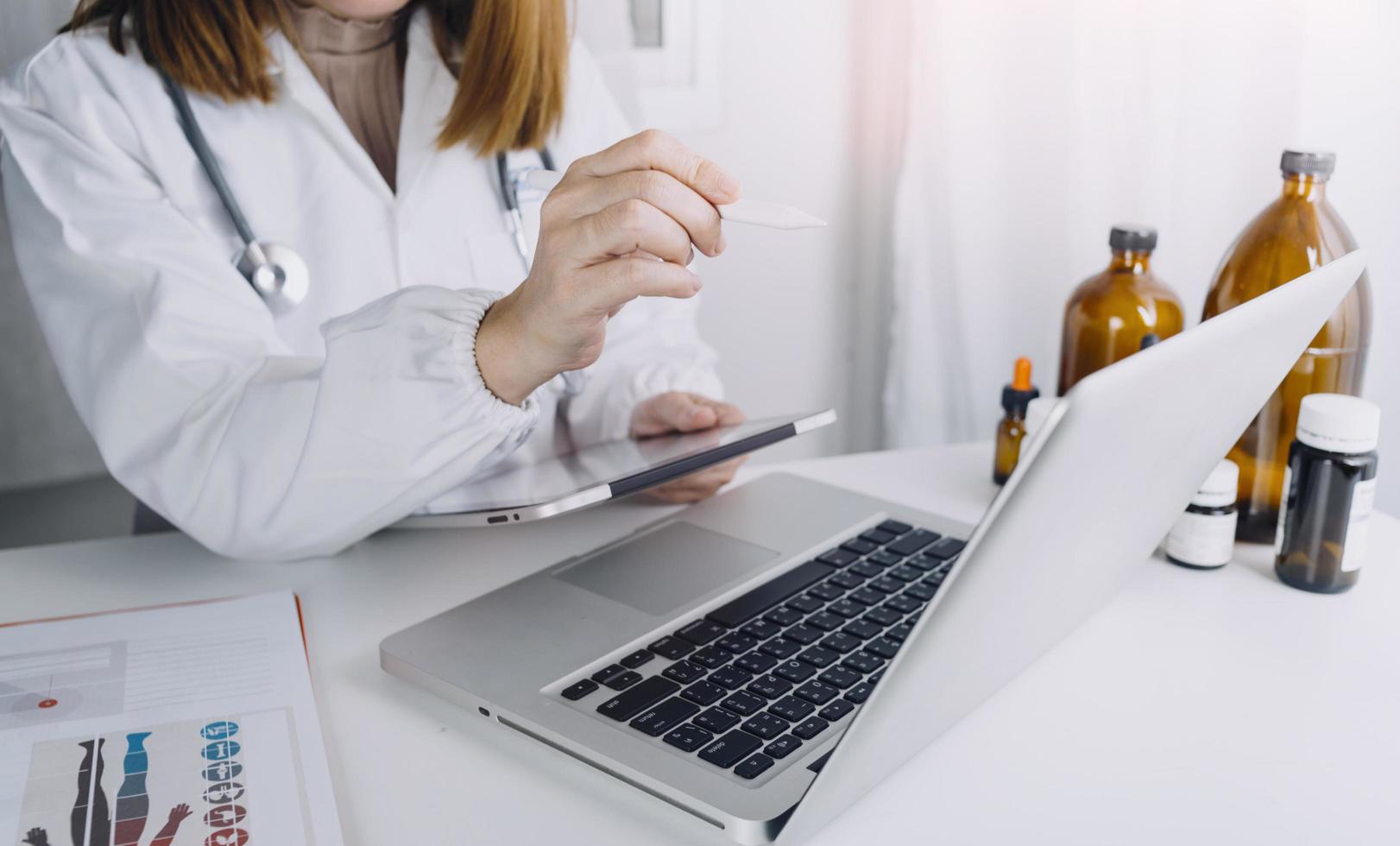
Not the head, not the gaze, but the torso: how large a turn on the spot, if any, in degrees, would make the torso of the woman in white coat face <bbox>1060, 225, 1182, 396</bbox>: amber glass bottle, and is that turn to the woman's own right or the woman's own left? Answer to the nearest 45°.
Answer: approximately 45° to the woman's own left

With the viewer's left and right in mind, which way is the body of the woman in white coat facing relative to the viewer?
facing the viewer and to the right of the viewer

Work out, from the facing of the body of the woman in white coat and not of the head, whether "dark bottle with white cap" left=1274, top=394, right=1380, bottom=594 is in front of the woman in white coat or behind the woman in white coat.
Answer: in front
